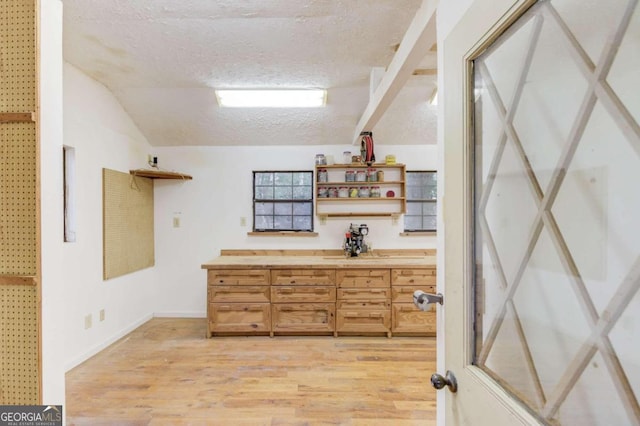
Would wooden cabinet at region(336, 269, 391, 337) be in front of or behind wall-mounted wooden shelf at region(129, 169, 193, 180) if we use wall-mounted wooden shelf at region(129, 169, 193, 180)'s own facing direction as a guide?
in front

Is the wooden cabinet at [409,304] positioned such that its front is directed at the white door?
yes

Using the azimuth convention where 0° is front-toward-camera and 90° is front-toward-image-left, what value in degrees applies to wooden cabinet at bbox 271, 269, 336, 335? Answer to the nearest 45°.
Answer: approximately 0°

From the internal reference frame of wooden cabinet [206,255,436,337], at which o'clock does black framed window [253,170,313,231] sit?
The black framed window is roughly at 5 o'clock from the wooden cabinet.

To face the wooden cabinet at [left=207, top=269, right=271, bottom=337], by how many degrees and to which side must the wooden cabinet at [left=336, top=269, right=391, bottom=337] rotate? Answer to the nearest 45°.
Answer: approximately 90° to its right

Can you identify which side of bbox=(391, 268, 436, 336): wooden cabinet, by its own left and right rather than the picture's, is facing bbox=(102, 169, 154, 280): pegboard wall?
right

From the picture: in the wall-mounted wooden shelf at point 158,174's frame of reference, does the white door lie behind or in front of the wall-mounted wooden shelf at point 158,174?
in front
